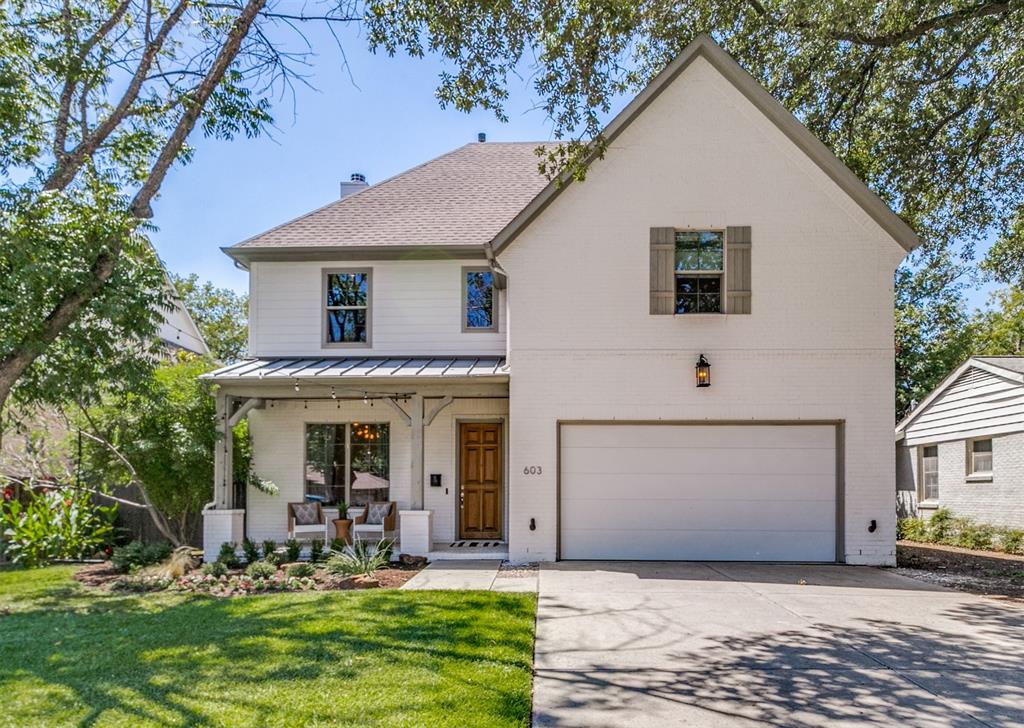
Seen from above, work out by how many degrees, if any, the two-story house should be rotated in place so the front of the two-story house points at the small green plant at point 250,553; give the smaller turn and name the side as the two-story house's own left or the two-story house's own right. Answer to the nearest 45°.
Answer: approximately 90° to the two-story house's own right

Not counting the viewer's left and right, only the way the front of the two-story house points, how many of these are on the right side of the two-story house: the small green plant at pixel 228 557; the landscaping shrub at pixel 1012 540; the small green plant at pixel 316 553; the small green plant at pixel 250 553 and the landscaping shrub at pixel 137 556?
4

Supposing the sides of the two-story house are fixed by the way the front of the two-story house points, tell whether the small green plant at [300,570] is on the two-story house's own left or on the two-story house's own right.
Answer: on the two-story house's own right

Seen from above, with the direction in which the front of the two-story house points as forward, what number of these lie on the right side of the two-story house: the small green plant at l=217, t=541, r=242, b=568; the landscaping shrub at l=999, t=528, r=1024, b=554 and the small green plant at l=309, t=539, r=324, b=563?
2

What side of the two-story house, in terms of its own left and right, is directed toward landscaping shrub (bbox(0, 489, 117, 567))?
right

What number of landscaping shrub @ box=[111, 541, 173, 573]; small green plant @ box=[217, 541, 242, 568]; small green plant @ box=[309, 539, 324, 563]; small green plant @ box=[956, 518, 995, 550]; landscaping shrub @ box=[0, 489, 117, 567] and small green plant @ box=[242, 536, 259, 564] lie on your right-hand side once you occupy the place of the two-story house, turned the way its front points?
5

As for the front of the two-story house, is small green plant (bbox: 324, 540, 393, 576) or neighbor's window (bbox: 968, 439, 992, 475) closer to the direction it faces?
the small green plant

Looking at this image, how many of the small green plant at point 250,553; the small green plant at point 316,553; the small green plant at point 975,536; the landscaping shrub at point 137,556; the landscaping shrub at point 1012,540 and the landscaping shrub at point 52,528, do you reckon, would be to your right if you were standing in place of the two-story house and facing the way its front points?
4

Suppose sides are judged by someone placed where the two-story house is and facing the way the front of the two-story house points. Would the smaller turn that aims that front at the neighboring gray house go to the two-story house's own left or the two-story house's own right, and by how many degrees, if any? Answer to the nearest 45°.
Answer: approximately 135° to the two-story house's own left

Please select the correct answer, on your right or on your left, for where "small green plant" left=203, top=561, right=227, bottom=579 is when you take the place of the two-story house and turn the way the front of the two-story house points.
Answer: on your right

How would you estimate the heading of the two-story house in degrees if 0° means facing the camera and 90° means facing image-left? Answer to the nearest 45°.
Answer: approximately 0°

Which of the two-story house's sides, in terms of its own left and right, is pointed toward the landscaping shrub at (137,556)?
right
